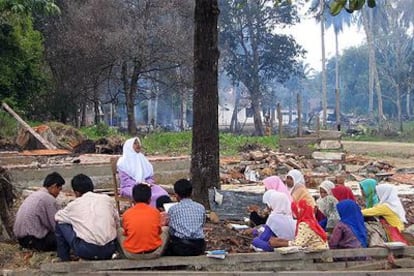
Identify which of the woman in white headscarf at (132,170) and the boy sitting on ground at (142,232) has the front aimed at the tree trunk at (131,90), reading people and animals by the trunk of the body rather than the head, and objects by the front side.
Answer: the boy sitting on ground

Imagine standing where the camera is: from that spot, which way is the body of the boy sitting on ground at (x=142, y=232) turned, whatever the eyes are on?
away from the camera

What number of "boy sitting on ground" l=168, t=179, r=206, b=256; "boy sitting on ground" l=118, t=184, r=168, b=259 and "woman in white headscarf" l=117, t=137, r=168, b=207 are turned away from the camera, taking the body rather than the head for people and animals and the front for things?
2

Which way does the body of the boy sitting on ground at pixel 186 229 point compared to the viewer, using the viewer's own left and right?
facing away from the viewer

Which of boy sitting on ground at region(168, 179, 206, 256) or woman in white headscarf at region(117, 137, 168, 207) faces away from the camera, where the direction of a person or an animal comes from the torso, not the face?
the boy sitting on ground

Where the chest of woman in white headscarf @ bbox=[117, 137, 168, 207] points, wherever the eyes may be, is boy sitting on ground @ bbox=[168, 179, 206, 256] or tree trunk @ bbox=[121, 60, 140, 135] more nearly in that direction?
the boy sitting on ground

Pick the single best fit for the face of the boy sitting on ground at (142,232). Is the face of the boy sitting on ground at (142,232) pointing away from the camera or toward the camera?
away from the camera

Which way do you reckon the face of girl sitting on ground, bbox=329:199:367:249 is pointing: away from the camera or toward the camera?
away from the camera

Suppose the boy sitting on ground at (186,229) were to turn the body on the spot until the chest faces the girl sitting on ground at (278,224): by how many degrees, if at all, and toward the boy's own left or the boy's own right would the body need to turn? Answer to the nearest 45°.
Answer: approximately 90° to the boy's own right

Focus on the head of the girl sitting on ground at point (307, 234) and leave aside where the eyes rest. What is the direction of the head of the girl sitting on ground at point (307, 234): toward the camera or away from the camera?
away from the camera

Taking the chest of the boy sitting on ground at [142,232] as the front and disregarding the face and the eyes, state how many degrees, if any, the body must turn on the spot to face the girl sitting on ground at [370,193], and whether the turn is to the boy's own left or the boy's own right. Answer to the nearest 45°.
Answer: approximately 90° to the boy's own right
